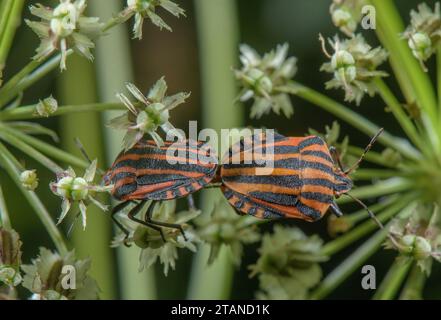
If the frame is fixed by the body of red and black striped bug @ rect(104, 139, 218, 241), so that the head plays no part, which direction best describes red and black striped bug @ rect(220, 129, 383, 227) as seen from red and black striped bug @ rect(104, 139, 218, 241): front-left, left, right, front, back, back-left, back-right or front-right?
back

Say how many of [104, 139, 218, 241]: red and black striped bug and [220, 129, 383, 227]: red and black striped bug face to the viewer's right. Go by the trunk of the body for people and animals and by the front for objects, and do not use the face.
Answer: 1

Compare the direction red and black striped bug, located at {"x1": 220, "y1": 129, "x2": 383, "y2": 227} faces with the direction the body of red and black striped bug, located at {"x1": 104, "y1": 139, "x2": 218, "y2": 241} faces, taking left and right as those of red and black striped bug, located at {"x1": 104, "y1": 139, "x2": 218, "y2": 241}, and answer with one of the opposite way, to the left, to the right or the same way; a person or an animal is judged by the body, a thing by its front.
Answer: the opposite way

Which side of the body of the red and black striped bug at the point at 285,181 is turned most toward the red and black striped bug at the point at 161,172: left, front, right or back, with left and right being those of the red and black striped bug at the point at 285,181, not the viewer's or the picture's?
back

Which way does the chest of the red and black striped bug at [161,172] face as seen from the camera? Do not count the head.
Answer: to the viewer's left

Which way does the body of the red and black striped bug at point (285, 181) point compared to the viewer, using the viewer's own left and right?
facing to the right of the viewer

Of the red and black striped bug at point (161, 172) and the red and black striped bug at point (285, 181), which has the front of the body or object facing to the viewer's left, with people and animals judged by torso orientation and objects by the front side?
the red and black striped bug at point (161, 172)
